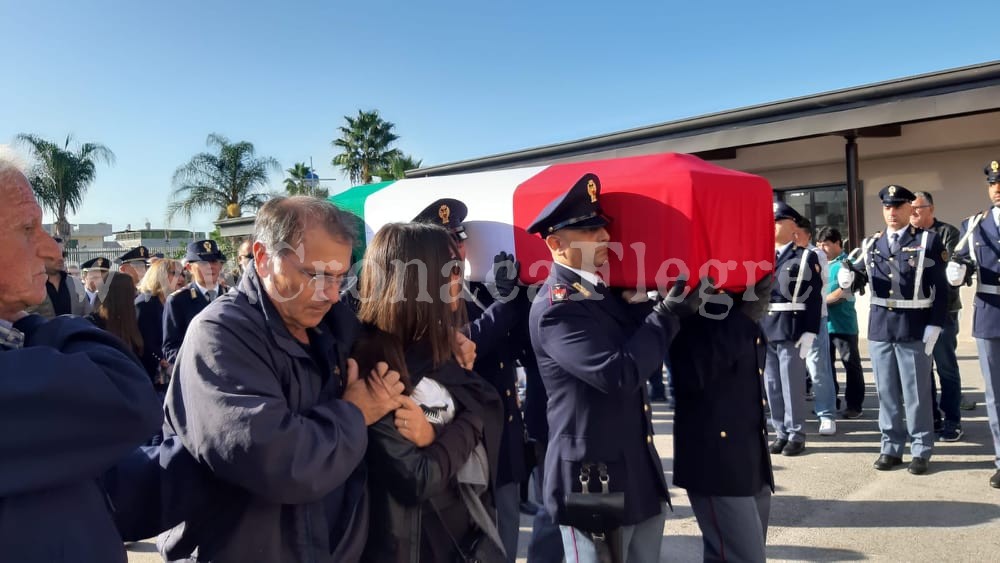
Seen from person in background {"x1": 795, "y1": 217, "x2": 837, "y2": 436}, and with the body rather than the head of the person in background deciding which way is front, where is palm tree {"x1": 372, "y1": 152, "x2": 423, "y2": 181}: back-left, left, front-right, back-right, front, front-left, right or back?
right

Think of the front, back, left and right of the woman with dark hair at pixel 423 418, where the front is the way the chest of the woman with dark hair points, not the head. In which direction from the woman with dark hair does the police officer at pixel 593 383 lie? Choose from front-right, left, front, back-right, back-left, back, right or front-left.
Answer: left

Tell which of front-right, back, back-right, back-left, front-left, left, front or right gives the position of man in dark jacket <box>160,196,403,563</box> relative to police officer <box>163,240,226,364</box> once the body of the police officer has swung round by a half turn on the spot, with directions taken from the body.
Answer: back-left

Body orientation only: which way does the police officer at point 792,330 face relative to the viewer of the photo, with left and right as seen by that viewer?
facing the viewer and to the left of the viewer

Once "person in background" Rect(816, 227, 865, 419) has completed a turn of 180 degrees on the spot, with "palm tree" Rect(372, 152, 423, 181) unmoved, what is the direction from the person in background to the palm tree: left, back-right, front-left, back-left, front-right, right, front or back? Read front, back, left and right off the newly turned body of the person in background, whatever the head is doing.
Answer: left

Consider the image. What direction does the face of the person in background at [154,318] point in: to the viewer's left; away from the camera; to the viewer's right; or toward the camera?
to the viewer's right

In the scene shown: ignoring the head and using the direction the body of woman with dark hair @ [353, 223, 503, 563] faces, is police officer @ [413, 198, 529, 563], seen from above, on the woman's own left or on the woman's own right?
on the woman's own left

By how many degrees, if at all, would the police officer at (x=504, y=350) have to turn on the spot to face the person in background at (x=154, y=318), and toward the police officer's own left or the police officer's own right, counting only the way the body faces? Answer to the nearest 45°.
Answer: approximately 180°

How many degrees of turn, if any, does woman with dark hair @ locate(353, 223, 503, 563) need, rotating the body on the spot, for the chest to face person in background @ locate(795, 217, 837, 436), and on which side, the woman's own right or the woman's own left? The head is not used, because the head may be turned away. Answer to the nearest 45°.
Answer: approximately 90° to the woman's own left

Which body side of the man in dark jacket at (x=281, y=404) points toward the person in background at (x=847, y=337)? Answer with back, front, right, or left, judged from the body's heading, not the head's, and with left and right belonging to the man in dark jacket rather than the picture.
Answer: left

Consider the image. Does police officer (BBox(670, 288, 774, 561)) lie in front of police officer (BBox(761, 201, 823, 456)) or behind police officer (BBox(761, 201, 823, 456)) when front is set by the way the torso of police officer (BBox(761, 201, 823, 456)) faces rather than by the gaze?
in front

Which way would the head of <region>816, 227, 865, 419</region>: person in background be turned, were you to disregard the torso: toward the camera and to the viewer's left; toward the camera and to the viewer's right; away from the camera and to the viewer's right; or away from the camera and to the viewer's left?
toward the camera and to the viewer's left

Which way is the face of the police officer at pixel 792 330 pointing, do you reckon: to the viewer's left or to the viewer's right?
to the viewer's left

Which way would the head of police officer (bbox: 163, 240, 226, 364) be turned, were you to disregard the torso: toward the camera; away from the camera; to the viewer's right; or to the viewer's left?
toward the camera
